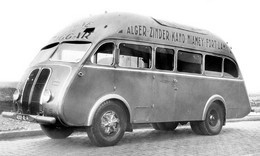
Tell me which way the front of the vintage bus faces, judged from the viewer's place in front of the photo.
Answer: facing the viewer and to the left of the viewer
